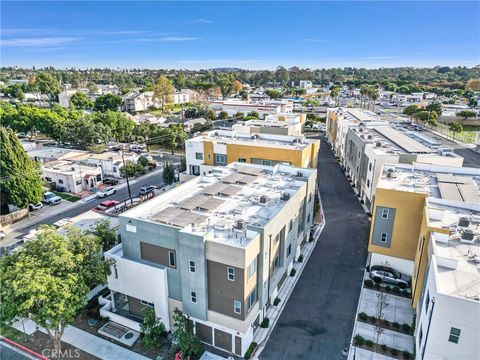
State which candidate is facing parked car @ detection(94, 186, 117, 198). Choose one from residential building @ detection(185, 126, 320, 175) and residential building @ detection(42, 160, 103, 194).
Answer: residential building @ detection(42, 160, 103, 194)

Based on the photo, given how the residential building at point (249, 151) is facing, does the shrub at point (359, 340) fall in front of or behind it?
in front

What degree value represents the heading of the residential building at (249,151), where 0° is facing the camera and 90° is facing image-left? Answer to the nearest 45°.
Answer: approximately 0°

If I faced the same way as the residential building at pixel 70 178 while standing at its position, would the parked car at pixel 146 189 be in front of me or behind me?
in front

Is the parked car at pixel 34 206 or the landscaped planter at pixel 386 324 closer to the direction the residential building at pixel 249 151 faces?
the landscaped planter

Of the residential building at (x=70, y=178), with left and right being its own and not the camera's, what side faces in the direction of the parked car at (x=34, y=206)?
right

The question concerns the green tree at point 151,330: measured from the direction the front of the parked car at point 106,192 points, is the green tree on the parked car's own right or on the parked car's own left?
on the parked car's own left

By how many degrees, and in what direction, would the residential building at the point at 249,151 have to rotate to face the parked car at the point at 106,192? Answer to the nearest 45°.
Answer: approximately 90° to its right

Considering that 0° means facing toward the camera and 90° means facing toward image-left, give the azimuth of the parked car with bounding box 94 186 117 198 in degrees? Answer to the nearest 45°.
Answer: approximately 45°

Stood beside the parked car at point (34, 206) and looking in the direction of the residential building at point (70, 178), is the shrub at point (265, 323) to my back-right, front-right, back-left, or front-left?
back-right

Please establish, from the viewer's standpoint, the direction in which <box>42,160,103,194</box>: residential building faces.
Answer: facing the viewer and to the right of the viewer

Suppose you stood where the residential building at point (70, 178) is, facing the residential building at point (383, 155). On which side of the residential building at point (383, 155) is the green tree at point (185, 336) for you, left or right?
right

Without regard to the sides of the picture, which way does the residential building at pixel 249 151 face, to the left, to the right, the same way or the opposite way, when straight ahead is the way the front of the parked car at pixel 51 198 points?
to the right
